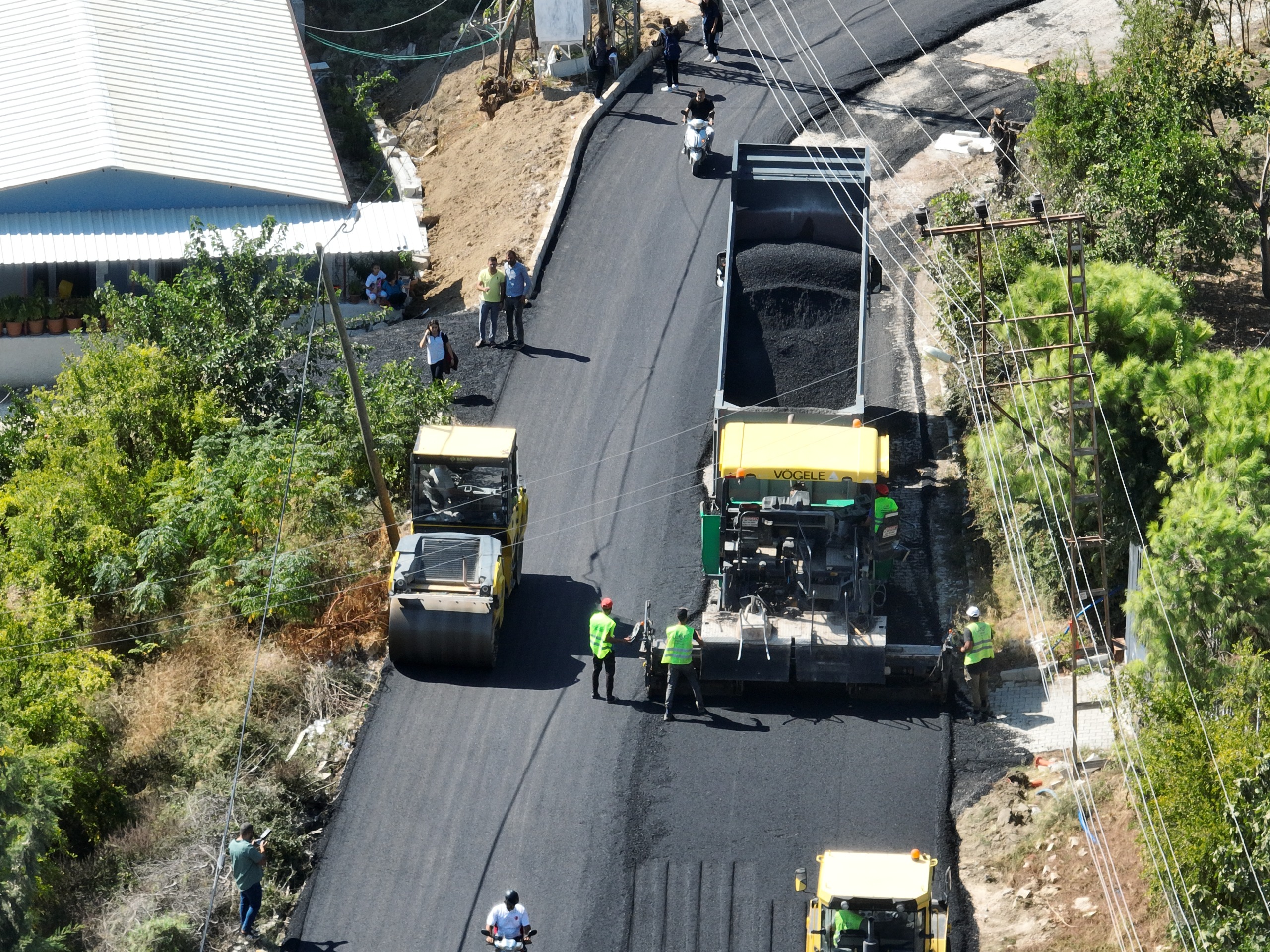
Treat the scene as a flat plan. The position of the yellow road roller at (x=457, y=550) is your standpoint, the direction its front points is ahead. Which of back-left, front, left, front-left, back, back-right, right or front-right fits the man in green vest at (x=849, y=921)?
front-left

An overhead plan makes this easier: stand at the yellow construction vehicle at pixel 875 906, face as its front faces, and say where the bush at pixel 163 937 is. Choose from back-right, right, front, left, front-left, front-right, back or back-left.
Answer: left

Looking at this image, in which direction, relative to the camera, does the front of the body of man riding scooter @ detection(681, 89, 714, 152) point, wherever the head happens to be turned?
toward the camera

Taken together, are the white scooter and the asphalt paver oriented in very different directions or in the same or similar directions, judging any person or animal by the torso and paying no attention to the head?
very different directions

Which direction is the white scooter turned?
toward the camera

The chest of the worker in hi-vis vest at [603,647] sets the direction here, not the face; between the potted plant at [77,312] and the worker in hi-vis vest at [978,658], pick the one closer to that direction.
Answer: the worker in hi-vis vest

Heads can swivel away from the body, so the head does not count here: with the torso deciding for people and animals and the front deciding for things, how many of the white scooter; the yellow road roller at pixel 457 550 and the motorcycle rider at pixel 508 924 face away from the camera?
0

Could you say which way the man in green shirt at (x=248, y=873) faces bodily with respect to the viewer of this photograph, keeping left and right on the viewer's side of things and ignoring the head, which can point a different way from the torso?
facing away from the viewer and to the right of the viewer

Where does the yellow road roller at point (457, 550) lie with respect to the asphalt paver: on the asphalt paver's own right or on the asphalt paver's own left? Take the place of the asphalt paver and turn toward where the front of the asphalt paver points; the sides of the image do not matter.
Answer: on the asphalt paver's own left

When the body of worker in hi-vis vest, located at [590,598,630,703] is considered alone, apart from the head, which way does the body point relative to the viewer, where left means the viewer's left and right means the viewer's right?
facing away from the viewer and to the right of the viewer

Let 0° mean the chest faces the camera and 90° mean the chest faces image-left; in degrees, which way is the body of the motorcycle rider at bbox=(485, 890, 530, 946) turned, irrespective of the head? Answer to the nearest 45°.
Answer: approximately 0°

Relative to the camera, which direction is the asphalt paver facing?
away from the camera
